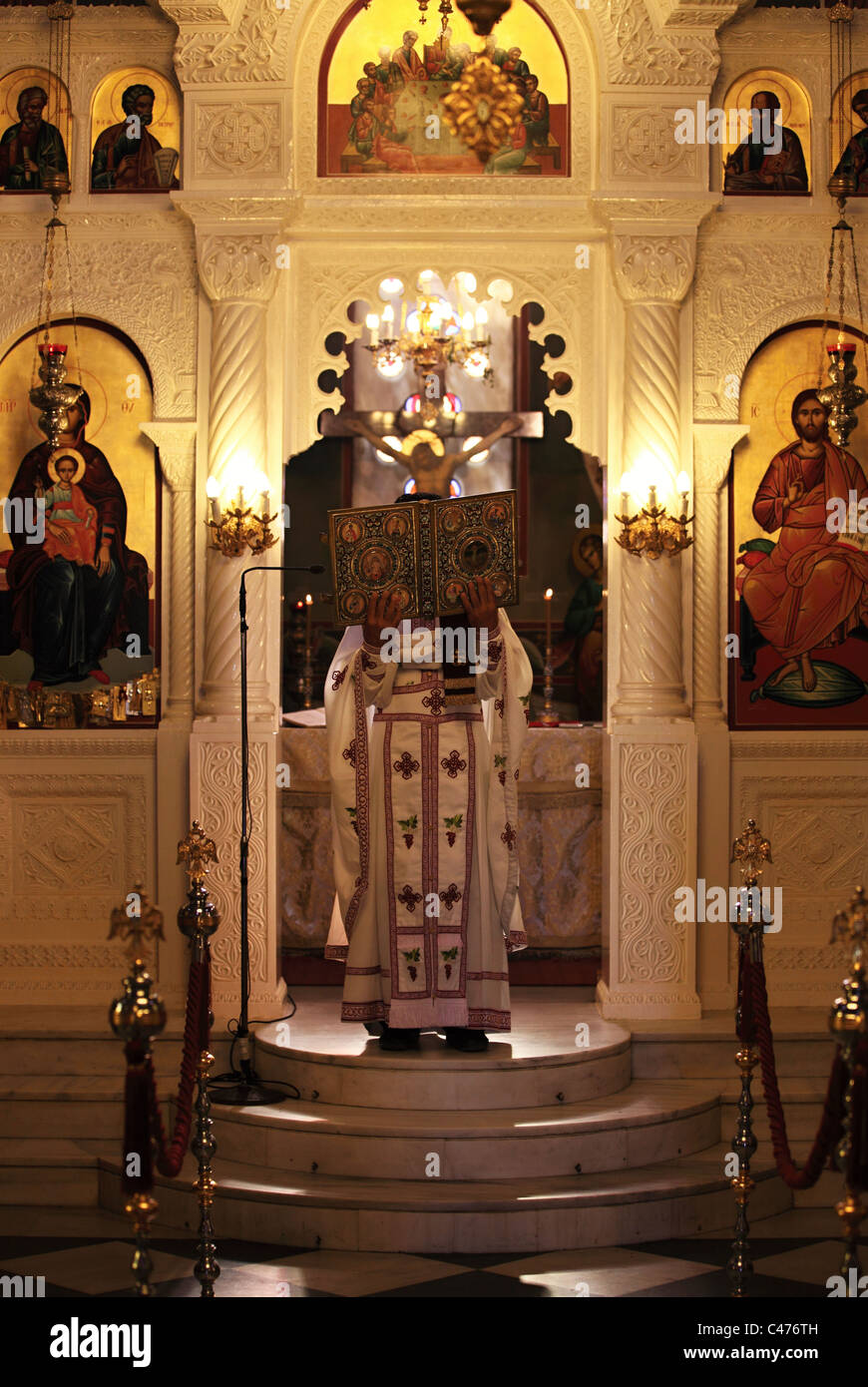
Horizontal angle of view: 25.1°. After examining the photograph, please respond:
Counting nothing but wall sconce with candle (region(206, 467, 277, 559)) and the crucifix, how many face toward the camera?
2

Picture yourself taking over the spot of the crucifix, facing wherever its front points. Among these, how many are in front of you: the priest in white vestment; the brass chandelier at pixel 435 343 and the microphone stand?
3

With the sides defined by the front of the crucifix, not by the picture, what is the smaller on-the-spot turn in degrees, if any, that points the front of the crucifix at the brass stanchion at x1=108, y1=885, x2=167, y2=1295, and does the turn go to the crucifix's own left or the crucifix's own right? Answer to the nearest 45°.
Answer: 0° — it already faces it

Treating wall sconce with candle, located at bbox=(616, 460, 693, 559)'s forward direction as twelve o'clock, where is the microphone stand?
The microphone stand is roughly at 2 o'clock from the wall sconce with candle.

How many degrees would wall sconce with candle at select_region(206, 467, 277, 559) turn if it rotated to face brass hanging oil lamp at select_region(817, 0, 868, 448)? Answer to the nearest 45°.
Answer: approximately 90° to its left

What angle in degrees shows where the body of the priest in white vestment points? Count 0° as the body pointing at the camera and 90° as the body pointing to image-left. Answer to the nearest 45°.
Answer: approximately 0°

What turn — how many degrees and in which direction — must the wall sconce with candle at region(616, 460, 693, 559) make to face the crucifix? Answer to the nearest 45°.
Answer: approximately 180°

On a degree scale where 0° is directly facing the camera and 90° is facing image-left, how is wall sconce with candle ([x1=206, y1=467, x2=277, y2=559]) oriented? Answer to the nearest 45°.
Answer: approximately 0°
